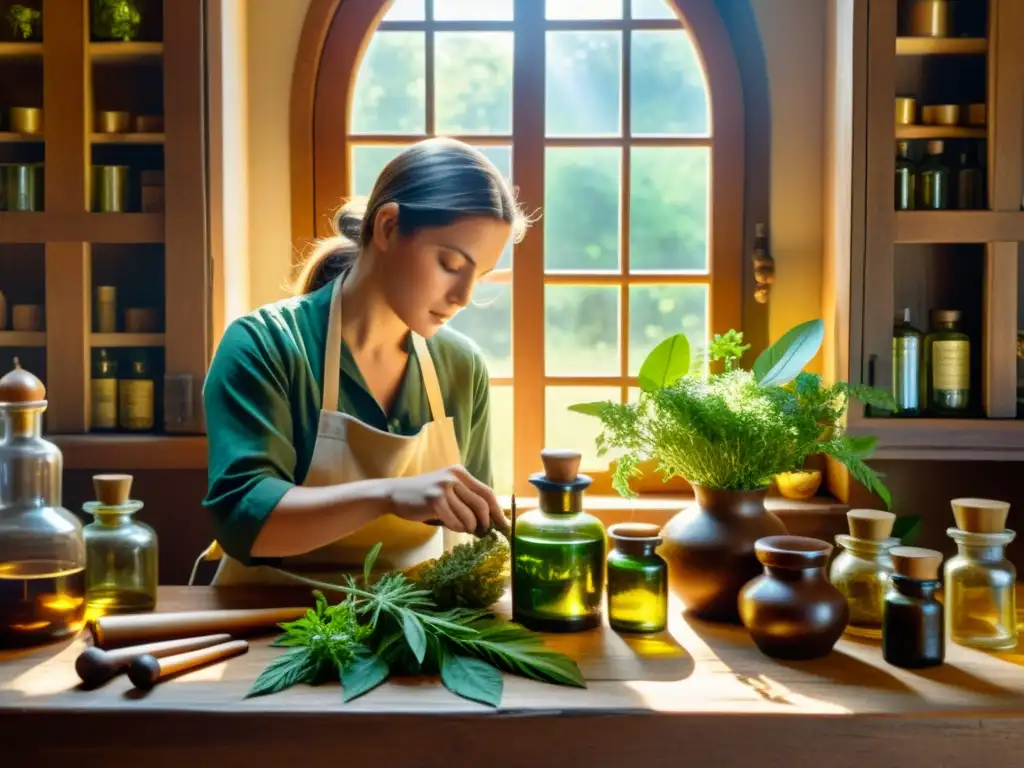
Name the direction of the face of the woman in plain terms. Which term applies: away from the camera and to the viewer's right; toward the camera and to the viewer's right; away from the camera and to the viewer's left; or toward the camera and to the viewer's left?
toward the camera and to the viewer's right

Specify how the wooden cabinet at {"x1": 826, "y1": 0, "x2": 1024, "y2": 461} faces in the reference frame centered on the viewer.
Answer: facing the viewer

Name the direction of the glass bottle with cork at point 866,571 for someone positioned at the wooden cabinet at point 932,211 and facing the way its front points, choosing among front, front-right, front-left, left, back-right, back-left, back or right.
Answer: front

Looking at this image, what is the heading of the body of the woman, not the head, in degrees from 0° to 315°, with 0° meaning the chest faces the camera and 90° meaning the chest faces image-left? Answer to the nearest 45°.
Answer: approximately 315°

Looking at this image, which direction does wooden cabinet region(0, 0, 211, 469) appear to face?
toward the camera

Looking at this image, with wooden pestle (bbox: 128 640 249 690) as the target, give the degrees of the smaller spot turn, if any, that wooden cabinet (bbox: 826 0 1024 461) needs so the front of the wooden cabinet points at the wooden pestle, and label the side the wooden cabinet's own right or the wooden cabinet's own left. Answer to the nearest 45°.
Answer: approximately 45° to the wooden cabinet's own right

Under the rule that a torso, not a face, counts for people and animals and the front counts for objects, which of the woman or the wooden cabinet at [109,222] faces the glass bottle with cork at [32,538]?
the wooden cabinet

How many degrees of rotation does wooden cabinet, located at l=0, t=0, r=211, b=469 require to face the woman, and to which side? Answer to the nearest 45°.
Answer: approximately 45° to its left

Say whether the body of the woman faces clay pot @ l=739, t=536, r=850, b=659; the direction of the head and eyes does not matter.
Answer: yes

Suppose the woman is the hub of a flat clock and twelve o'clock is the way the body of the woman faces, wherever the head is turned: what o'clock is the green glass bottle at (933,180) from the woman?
The green glass bottle is roughly at 10 o'clock from the woman.

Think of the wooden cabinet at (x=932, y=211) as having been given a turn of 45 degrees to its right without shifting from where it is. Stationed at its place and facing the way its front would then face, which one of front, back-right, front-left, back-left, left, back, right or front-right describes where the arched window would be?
front-right

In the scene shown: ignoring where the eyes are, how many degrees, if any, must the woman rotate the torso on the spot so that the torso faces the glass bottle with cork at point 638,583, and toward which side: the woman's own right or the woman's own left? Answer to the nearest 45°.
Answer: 0° — they already face it

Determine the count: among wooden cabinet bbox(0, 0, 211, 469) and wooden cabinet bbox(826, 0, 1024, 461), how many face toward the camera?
2

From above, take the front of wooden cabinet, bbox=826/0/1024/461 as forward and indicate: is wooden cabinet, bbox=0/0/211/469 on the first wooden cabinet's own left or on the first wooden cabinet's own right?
on the first wooden cabinet's own right

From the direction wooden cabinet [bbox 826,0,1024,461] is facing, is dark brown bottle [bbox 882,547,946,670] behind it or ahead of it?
ahead

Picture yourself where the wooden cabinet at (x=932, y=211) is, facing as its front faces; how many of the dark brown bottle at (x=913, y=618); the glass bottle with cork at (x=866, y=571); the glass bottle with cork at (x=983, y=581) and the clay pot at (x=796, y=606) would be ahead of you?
4

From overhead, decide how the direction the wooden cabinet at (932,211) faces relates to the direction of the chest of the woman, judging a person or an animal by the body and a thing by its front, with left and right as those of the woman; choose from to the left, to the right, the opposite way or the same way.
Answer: to the right

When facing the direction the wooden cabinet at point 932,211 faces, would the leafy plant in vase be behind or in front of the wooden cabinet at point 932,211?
in front
